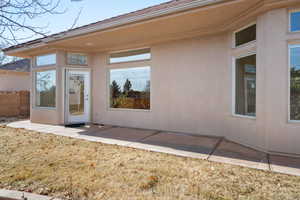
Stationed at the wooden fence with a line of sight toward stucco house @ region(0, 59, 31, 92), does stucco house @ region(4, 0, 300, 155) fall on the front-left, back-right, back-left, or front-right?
back-right

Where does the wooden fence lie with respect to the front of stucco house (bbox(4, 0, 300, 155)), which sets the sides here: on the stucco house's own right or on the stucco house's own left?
on the stucco house's own right

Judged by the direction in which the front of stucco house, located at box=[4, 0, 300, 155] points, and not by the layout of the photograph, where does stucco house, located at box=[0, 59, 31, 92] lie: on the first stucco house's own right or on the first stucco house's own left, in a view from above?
on the first stucco house's own right

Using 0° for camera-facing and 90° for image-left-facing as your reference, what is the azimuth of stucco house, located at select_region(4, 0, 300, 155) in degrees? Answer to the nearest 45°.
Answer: approximately 45°
